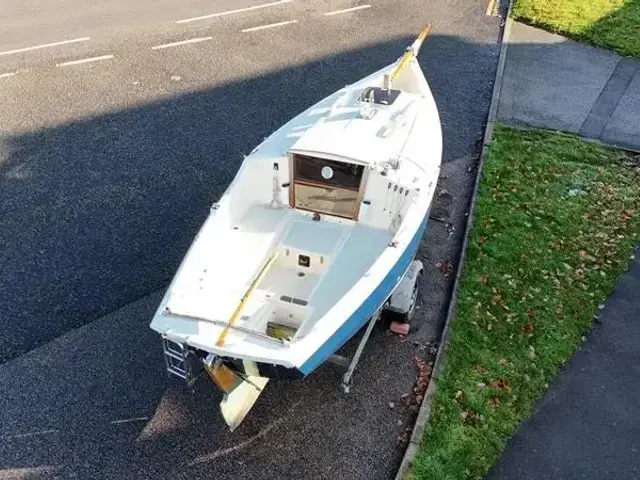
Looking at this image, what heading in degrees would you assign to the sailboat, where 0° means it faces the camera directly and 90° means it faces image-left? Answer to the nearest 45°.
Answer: approximately 225°

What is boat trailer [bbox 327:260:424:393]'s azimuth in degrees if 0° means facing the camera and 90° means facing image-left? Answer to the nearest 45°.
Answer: approximately 225°
